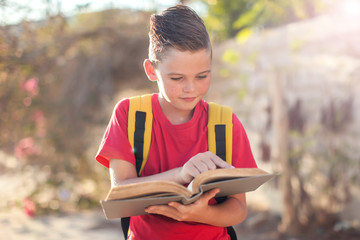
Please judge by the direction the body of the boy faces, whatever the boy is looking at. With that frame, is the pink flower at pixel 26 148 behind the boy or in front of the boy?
behind

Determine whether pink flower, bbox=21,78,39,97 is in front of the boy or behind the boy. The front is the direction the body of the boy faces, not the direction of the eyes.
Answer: behind

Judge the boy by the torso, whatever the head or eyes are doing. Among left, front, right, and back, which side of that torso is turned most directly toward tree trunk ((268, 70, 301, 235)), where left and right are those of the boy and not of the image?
back

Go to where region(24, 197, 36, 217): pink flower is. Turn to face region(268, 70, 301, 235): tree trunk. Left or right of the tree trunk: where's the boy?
right

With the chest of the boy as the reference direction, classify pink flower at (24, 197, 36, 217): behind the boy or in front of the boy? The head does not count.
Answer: behind

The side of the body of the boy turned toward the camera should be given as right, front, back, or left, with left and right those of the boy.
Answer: front
